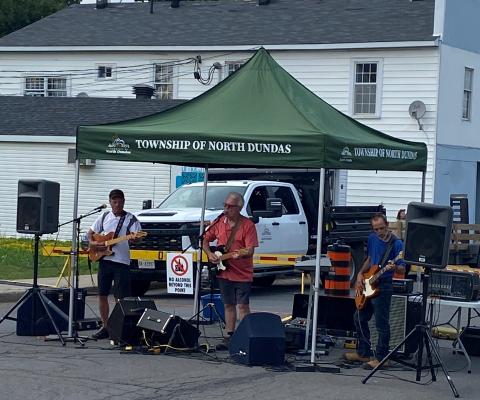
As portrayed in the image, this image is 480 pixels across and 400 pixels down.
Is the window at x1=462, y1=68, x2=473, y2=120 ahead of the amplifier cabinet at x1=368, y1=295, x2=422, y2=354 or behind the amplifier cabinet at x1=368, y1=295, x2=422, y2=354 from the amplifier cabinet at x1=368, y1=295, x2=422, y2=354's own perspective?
behind

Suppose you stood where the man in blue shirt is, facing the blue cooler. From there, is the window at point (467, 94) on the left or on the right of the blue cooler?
right

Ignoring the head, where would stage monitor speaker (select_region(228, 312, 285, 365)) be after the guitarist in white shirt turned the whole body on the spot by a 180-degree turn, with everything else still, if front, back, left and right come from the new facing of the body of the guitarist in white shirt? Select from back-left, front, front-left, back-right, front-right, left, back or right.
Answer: back-right

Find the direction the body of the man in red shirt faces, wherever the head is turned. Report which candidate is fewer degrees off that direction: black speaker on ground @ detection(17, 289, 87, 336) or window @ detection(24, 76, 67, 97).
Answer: the black speaker on ground

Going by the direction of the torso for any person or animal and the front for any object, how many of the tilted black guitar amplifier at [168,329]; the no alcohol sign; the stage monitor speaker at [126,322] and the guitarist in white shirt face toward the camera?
2

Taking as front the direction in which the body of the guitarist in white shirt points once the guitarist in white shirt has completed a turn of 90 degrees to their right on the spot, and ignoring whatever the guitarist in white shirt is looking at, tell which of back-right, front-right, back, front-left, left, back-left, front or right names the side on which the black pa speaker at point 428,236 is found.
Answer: back-left

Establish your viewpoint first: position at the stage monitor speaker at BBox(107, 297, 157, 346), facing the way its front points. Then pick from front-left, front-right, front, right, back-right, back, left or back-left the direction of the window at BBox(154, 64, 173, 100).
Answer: front-right

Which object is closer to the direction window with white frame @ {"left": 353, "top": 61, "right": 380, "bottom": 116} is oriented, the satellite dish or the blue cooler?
the blue cooler

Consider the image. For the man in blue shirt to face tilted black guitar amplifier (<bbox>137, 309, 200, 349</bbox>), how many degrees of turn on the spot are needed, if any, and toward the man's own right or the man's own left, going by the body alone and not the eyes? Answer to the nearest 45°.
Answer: approximately 45° to the man's own right
